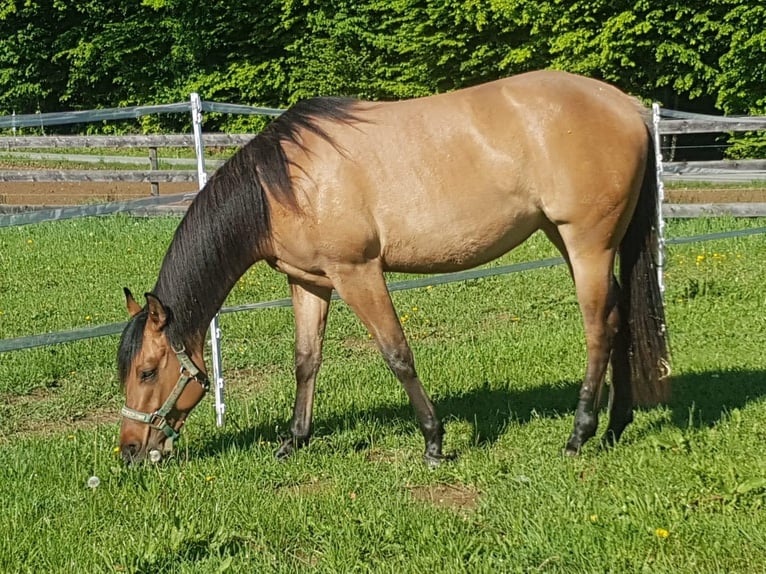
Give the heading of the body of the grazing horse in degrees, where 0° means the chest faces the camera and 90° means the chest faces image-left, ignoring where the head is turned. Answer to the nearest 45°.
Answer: approximately 90°

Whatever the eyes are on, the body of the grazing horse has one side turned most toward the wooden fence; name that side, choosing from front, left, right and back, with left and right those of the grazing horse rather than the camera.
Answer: right

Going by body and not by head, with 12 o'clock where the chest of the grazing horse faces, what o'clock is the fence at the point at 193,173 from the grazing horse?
The fence is roughly at 2 o'clock from the grazing horse.
